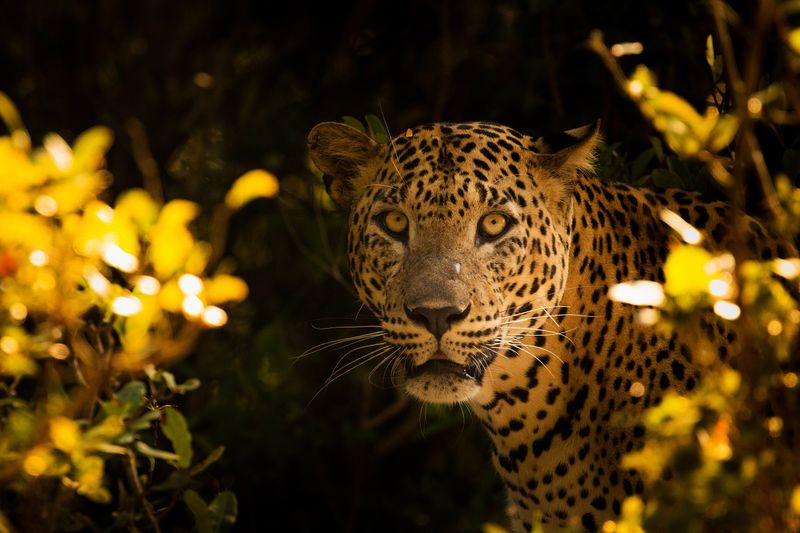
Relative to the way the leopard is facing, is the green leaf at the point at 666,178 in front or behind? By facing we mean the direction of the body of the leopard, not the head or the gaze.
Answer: behind

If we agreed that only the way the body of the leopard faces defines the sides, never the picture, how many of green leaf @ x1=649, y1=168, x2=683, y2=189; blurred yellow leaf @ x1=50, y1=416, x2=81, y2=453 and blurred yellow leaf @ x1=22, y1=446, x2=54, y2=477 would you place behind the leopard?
1

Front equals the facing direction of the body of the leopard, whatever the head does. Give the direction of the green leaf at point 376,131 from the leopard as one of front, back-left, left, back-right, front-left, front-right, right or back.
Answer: right

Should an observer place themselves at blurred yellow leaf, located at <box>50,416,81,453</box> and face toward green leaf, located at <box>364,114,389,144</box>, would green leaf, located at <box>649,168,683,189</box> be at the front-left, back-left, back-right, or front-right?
front-right

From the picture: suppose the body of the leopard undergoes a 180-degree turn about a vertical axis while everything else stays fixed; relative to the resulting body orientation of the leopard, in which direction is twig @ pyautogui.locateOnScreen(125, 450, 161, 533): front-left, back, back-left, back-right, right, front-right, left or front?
back

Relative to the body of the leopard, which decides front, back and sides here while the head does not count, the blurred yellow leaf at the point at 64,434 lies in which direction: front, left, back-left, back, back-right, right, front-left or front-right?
front

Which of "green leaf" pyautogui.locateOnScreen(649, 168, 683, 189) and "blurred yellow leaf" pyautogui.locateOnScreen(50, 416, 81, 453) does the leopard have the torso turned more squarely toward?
the blurred yellow leaf

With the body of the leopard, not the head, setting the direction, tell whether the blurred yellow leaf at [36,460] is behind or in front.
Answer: in front

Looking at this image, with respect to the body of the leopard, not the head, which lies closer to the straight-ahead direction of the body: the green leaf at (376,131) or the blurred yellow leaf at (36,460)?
the blurred yellow leaf
